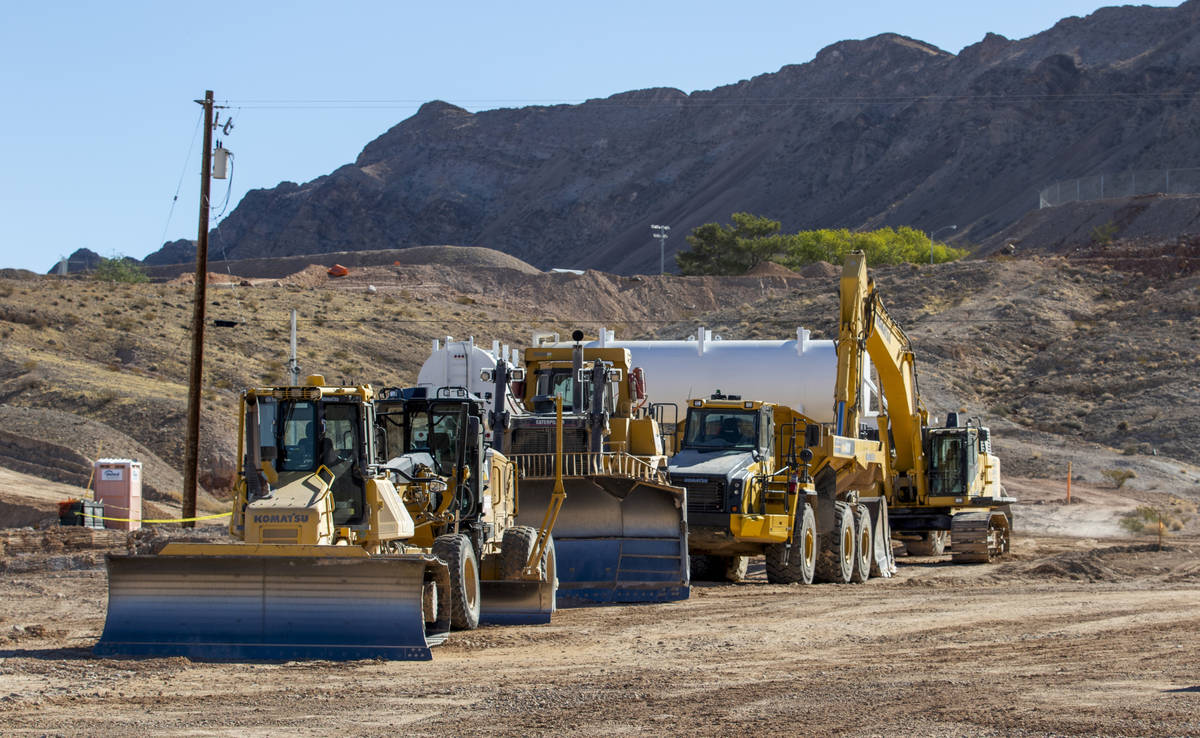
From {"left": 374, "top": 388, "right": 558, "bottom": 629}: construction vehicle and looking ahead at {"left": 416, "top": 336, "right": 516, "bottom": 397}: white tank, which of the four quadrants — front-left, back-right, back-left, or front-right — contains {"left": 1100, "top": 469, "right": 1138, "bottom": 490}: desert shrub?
front-right

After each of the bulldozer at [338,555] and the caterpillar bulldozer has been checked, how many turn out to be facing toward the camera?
2

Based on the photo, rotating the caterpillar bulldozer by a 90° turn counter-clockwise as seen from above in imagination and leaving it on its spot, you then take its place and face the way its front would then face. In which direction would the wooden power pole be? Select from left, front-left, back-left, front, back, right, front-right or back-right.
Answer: back-left

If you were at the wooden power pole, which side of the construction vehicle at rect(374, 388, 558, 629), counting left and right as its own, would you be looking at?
right

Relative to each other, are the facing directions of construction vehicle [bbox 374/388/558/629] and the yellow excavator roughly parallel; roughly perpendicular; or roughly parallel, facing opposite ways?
roughly parallel

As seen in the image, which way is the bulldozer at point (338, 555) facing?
toward the camera

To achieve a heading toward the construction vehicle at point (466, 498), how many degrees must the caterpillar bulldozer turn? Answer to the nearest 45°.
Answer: approximately 45° to its right

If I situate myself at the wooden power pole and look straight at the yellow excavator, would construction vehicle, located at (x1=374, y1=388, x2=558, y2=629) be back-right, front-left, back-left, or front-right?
front-right

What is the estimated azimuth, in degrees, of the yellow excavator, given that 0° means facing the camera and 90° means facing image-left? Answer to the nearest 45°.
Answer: approximately 45°

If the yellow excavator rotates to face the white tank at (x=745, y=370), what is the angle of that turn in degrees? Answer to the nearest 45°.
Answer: approximately 45° to its right

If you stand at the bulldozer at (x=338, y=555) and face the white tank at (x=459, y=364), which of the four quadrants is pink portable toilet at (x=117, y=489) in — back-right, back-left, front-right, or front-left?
front-left

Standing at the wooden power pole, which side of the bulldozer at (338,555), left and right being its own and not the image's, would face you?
back

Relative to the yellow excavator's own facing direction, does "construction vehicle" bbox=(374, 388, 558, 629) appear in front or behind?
in front

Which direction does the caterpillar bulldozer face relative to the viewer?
toward the camera

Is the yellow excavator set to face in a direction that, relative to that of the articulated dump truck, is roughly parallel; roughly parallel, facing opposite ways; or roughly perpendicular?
roughly parallel

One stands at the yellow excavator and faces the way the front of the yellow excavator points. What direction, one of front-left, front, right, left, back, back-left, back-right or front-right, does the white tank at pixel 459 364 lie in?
front-right

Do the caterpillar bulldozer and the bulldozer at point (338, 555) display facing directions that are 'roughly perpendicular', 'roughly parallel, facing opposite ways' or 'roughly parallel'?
roughly parallel
